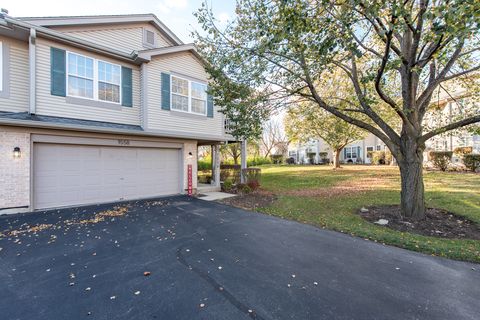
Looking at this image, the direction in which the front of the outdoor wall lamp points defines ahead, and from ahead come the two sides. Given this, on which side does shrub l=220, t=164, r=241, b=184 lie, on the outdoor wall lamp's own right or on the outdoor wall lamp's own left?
on the outdoor wall lamp's own left

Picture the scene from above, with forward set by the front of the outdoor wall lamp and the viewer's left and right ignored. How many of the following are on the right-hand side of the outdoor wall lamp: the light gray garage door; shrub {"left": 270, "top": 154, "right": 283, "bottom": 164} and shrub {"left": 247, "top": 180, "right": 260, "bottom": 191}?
0

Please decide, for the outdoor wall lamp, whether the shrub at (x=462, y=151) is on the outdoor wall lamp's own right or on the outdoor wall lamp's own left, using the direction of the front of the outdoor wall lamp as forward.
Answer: on the outdoor wall lamp's own left

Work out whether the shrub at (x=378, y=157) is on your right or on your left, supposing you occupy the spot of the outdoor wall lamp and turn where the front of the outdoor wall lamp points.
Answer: on your left

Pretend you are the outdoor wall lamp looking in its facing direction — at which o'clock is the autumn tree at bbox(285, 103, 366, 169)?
The autumn tree is roughly at 9 o'clock from the outdoor wall lamp.

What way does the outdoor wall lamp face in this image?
toward the camera

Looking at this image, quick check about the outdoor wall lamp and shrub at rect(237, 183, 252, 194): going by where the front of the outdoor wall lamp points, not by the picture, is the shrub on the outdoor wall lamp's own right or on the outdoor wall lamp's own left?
on the outdoor wall lamp's own left

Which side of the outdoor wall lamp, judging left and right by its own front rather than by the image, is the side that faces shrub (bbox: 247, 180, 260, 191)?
left

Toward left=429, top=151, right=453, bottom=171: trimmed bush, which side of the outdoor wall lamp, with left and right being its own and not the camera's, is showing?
left

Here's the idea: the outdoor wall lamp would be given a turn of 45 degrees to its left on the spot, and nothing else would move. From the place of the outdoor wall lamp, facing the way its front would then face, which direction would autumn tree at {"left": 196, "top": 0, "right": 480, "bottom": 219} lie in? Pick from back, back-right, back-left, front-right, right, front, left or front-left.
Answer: front

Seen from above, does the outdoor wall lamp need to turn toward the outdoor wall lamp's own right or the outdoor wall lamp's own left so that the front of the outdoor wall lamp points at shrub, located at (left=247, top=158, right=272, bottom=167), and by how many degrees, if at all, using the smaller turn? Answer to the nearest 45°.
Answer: approximately 135° to the outdoor wall lamp's own left

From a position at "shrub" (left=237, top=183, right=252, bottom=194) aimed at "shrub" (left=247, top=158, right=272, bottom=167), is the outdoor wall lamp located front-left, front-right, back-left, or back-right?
back-left
